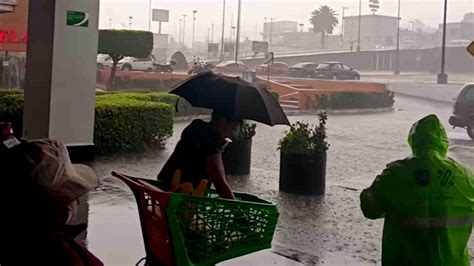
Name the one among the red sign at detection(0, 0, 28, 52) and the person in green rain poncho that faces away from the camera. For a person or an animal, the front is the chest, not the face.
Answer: the person in green rain poncho

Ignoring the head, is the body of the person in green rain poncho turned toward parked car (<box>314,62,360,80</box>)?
yes

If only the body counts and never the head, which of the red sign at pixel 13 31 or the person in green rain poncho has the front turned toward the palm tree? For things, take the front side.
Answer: the person in green rain poncho

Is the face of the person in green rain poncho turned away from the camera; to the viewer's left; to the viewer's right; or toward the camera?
away from the camera

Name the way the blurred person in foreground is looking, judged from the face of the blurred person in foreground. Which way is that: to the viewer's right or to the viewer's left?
to the viewer's right

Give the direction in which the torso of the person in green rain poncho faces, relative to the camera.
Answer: away from the camera

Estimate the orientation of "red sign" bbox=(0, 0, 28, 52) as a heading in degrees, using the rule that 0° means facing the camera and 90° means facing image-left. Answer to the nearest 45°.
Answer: approximately 0°
